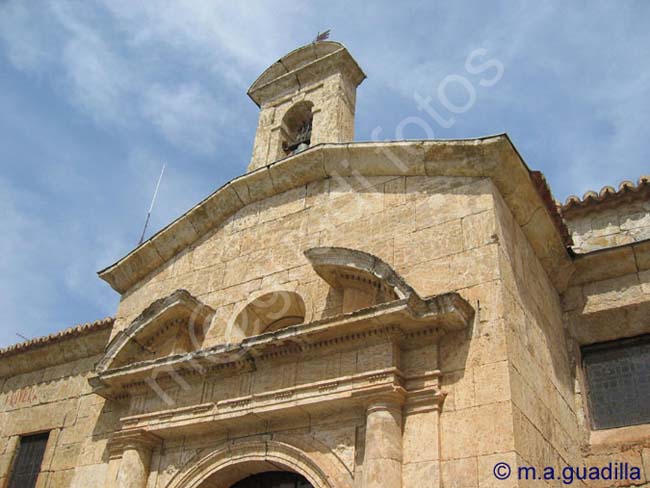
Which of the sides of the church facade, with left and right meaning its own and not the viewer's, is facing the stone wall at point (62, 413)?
right

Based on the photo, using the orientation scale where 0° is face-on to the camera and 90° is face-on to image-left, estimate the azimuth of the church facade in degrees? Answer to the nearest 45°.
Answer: approximately 45°
